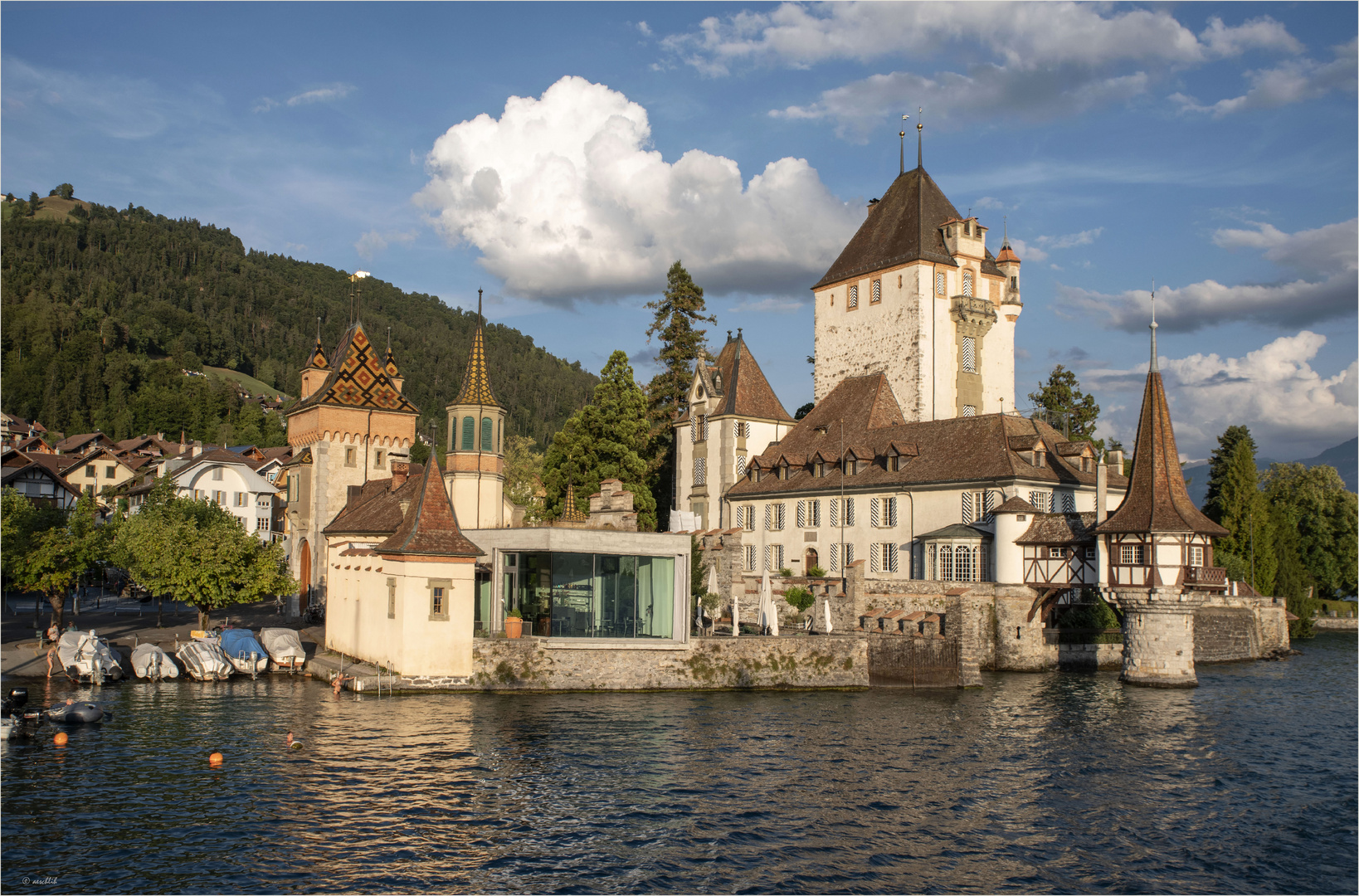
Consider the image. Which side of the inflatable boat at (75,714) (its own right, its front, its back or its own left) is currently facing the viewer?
left
